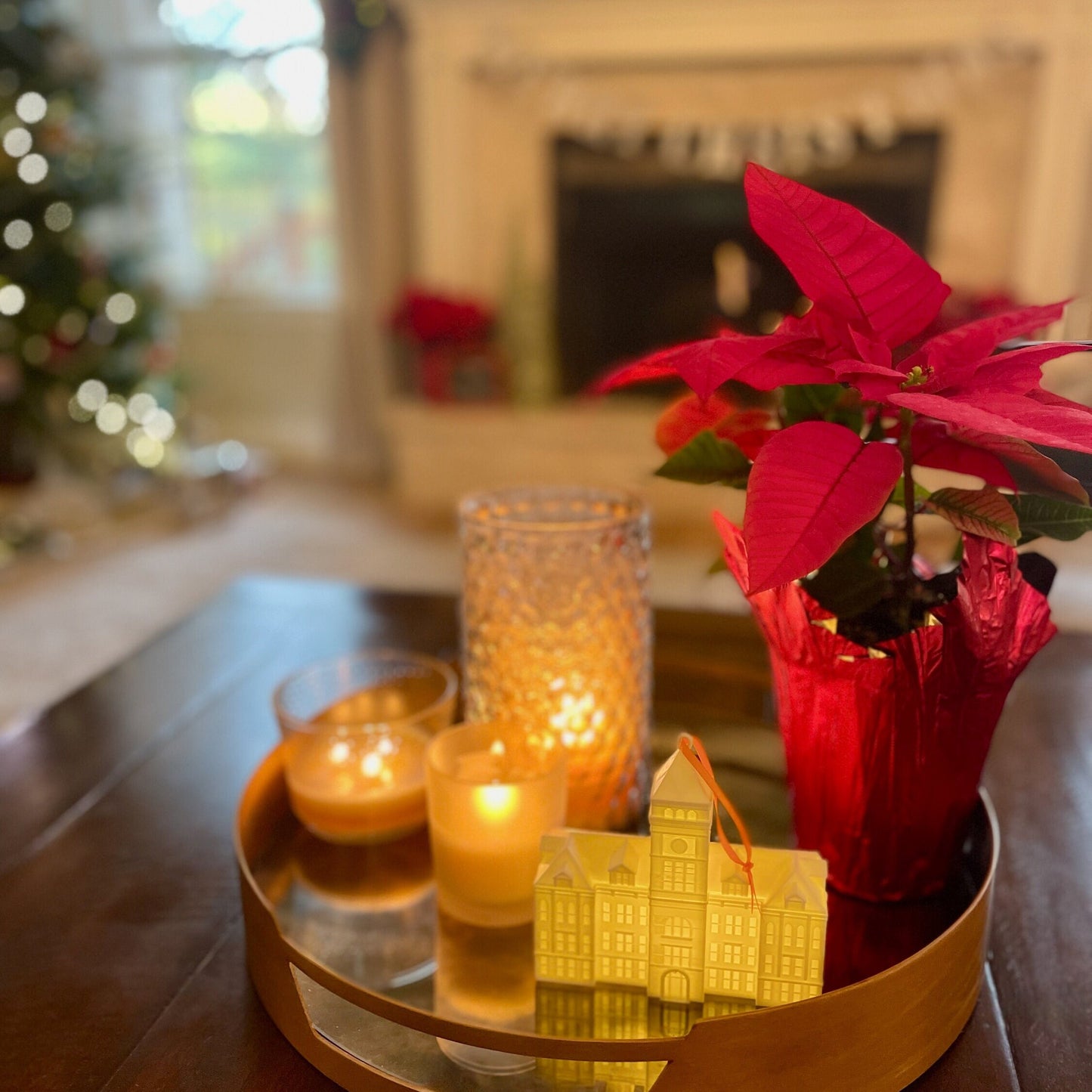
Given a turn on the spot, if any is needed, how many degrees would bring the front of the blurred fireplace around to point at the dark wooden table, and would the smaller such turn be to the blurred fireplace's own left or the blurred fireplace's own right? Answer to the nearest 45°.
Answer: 0° — it already faces it

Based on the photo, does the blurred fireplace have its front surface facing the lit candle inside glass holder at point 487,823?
yes

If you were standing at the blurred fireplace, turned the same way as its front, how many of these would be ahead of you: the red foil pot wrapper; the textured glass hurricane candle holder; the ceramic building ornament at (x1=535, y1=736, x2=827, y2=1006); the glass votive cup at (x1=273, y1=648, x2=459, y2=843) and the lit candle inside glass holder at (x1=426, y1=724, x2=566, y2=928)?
5

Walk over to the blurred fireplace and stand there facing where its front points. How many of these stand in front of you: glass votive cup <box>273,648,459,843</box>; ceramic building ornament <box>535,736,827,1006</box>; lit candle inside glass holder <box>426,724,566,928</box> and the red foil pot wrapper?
4

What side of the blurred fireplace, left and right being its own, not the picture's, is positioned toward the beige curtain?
right

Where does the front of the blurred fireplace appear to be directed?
toward the camera

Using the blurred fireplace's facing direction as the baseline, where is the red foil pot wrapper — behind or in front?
in front

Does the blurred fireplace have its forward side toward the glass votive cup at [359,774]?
yes

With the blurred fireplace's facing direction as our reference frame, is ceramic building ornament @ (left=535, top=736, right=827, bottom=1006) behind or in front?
in front

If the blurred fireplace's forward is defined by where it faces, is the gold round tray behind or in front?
in front
